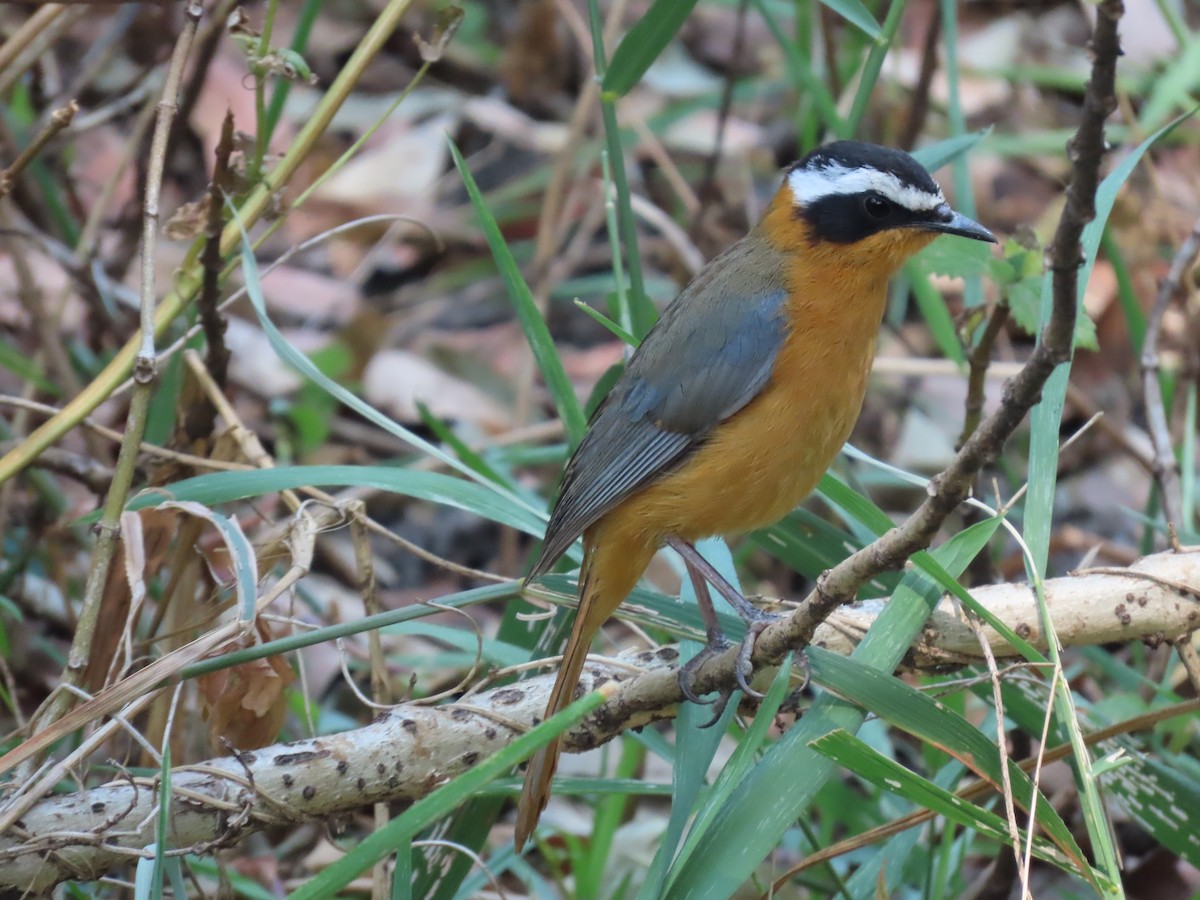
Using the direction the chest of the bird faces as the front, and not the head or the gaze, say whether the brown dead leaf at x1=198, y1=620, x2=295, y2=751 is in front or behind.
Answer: behind

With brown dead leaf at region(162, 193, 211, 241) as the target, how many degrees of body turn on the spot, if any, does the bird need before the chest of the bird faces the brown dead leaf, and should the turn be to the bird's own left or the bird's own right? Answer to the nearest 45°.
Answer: approximately 180°

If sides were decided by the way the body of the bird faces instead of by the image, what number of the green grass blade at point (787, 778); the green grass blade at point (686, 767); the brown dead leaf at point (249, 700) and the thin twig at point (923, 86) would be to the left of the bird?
1

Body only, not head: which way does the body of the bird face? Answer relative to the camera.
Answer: to the viewer's right

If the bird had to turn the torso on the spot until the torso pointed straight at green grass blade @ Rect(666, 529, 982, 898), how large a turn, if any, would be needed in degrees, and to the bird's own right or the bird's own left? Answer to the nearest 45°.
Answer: approximately 90° to the bird's own right

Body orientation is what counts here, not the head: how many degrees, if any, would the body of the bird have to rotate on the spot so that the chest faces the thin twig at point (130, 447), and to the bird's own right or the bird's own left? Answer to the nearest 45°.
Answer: approximately 135° to the bird's own right

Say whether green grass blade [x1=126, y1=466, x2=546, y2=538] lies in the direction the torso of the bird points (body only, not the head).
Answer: no

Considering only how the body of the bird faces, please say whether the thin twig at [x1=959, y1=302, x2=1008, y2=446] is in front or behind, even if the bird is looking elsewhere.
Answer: in front

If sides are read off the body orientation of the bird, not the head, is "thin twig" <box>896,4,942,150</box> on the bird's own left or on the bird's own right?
on the bird's own left

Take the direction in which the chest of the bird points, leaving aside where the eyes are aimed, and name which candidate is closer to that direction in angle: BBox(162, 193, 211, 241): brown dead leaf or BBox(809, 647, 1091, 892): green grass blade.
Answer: the green grass blade
